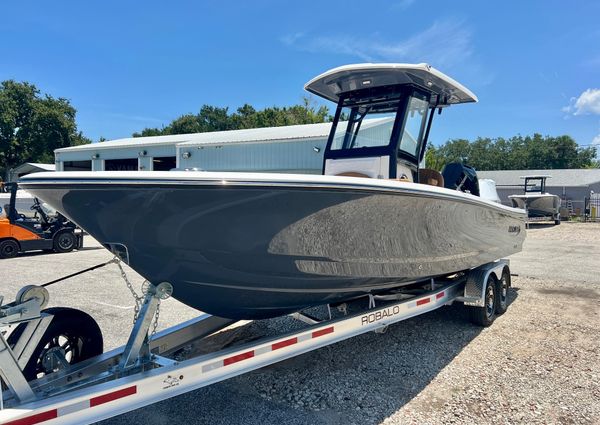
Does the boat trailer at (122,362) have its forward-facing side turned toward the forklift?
no

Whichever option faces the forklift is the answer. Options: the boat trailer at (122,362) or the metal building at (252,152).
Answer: the metal building

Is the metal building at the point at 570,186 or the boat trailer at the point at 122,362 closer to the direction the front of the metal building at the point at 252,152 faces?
the boat trailer

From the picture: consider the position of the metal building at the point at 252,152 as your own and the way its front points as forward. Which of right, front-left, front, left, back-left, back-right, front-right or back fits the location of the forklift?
front

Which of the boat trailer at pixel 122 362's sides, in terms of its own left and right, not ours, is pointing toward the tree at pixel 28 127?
right

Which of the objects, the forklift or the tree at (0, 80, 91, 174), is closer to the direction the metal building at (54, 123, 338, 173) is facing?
the forklift

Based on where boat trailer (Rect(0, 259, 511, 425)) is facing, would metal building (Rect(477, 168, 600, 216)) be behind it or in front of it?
behind

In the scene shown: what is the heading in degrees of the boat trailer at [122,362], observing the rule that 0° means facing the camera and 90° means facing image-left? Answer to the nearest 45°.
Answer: approximately 45°

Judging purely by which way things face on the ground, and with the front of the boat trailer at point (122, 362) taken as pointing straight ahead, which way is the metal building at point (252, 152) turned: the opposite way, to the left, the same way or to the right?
the same way

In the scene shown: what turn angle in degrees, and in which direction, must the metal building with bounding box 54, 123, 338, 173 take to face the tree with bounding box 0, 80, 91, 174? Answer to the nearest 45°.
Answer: approximately 90° to its right

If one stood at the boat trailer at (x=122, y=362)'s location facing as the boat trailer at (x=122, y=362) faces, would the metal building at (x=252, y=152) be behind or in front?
behind
